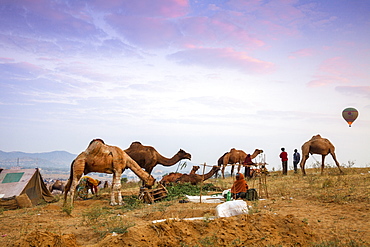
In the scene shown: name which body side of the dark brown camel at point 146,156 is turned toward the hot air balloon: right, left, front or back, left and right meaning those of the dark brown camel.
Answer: left

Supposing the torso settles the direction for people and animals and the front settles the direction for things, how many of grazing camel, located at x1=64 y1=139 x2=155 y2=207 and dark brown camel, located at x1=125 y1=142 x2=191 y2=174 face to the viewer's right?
2

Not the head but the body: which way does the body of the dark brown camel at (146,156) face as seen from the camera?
to the viewer's right

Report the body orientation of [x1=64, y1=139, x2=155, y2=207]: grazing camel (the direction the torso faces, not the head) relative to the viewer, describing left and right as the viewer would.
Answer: facing to the right of the viewer

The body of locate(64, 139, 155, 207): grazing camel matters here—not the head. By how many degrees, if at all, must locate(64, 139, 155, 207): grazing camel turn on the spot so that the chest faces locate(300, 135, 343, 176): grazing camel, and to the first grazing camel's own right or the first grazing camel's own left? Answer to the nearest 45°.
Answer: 0° — it already faces it

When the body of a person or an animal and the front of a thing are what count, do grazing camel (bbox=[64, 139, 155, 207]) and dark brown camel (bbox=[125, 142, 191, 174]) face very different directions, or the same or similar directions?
same or similar directions

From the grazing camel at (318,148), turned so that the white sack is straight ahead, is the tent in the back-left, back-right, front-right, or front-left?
front-right

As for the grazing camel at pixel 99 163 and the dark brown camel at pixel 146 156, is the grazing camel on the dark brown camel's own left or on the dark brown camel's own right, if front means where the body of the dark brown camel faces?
on the dark brown camel's own right

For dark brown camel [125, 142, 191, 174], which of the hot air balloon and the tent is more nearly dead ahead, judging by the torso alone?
the hot air balloon

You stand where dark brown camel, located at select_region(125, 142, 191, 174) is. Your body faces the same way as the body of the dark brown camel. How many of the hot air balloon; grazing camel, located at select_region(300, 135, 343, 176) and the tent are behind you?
1

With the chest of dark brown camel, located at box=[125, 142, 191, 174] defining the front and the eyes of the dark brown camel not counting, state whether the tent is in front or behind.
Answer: behind

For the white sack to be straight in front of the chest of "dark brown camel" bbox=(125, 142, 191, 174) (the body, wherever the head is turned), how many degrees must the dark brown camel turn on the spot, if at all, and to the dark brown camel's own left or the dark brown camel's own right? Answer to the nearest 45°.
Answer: approximately 90° to the dark brown camel's own right

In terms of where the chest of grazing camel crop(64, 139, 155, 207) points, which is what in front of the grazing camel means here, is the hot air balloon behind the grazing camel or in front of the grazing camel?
in front
